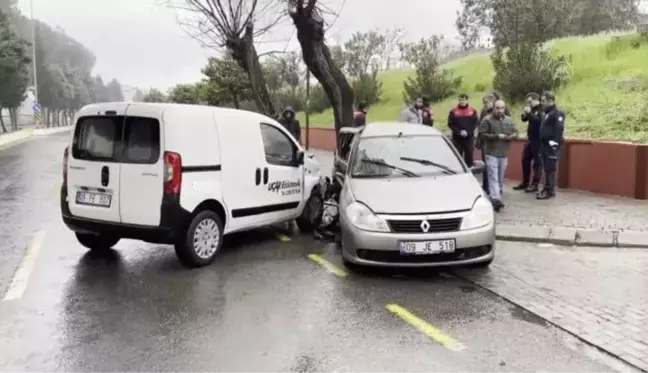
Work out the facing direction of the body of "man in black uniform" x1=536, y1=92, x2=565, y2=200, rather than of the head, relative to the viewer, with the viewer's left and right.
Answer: facing to the left of the viewer

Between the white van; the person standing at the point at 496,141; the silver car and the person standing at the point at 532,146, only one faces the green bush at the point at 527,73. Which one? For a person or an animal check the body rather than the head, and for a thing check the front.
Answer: the white van

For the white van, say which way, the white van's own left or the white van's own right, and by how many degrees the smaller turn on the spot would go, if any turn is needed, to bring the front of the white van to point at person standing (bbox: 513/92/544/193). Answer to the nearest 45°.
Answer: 0° — it already faces them

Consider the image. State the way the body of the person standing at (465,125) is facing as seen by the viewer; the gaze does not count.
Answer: toward the camera

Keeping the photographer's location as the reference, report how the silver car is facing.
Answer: facing the viewer

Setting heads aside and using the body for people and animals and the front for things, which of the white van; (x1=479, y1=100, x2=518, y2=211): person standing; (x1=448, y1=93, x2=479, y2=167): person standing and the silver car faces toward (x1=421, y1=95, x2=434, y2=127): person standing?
the white van

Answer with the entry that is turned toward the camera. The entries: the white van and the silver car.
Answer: the silver car

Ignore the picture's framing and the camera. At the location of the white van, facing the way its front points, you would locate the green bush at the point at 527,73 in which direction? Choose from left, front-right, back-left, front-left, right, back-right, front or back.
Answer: front

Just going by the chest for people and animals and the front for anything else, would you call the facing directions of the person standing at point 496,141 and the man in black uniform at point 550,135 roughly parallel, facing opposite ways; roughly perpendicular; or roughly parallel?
roughly perpendicular

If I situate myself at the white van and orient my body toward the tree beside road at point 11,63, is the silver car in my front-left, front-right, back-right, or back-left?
back-right

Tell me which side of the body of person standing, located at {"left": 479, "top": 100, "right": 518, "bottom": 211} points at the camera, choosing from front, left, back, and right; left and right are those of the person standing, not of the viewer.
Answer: front

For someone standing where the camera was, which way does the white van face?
facing away from the viewer and to the right of the viewer

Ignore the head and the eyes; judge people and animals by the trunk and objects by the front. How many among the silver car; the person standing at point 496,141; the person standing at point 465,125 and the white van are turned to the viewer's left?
0

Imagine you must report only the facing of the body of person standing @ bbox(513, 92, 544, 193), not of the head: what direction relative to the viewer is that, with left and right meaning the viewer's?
facing the viewer and to the left of the viewer
